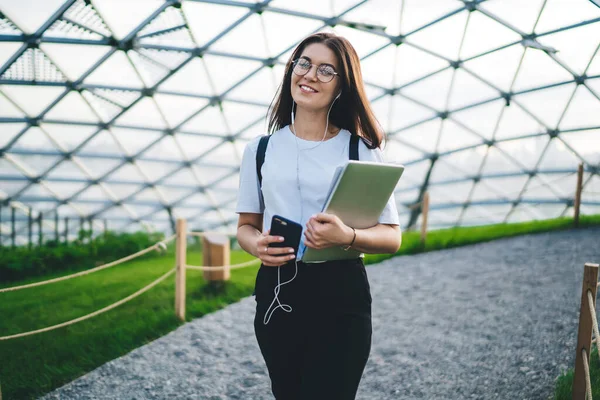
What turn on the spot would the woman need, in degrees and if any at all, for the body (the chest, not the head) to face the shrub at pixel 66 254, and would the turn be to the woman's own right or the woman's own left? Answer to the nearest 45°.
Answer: approximately 135° to the woman's own right

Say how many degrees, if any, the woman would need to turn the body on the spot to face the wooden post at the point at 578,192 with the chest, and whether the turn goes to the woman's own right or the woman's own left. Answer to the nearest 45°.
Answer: approximately 135° to the woman's own left

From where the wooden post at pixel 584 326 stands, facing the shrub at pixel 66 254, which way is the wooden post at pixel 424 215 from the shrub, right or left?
right

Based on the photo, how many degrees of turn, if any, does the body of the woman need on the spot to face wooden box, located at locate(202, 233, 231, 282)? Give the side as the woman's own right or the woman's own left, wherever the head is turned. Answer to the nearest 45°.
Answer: approximately 180°

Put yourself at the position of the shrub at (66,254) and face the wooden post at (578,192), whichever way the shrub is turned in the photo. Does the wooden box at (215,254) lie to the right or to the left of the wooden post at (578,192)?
right

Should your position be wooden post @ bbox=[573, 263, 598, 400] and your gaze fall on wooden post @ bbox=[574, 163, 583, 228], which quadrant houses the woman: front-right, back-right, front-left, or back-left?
back-left

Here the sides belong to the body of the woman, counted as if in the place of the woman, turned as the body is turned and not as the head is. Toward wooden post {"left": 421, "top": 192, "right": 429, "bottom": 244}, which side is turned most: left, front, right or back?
back

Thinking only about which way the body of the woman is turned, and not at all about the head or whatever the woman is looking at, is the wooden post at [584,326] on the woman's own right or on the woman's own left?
on the woman's own left

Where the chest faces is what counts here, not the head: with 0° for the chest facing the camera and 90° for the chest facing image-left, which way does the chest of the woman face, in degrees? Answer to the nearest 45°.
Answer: approximately 0°
